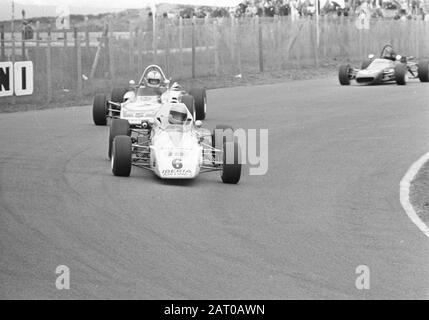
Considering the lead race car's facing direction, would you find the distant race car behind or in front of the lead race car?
behind

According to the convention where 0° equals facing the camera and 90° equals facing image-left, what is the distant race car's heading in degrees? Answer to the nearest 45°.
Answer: approximately 45°

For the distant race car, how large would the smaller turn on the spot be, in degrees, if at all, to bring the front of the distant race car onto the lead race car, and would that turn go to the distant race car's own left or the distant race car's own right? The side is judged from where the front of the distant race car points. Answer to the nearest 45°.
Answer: approximately 45° to the distant race car's own left

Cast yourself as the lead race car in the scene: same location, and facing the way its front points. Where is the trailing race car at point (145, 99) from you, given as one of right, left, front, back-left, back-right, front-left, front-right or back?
back

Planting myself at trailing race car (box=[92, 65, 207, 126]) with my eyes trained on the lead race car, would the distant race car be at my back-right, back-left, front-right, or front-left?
back-left

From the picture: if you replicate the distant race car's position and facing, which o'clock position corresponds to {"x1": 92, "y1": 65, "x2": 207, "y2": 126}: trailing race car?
The trailing race car is roughly at 11 o'clock from the distant race car.

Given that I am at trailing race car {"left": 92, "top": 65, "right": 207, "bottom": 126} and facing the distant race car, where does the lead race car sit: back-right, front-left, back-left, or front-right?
back-right

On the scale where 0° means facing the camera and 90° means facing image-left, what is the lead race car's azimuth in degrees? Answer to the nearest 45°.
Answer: approximately 0°
